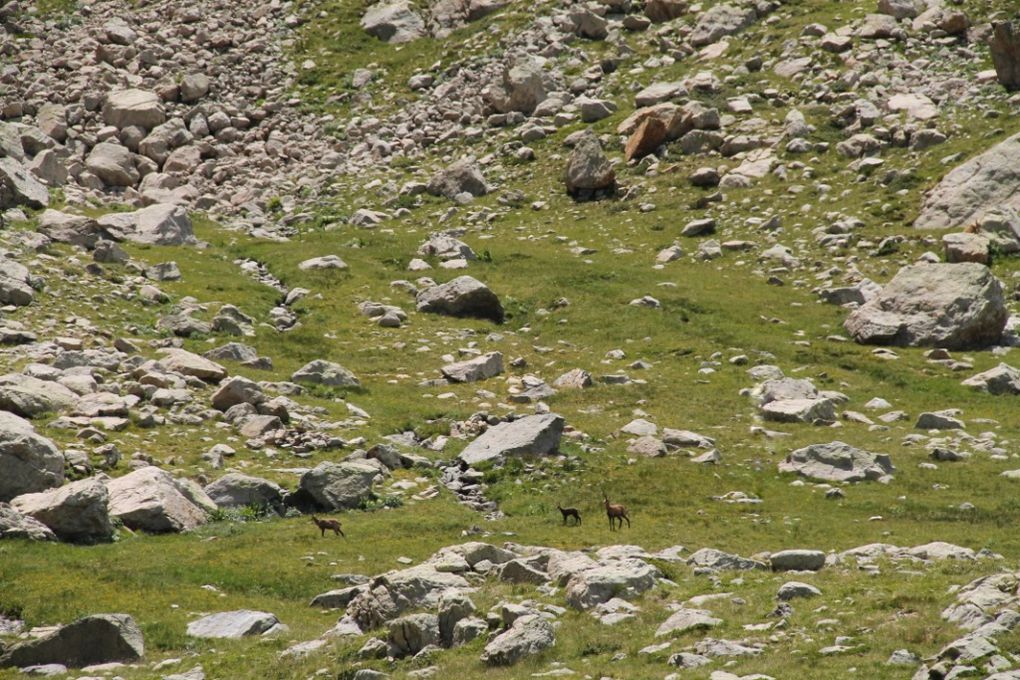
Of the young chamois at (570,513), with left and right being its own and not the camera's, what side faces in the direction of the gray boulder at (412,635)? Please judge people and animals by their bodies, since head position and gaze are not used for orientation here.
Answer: left

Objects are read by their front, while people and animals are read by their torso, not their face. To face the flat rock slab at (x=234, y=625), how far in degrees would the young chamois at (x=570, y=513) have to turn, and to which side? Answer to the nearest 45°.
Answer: approximately 45° to its left

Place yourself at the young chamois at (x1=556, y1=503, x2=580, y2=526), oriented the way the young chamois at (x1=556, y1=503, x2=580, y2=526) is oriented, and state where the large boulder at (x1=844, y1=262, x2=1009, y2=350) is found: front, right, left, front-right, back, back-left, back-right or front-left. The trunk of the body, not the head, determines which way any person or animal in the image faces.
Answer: back-right

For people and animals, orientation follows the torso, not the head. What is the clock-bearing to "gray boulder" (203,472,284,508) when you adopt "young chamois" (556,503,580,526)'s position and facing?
The gray boulder is roughly at 12 o'clock from the young chamois.

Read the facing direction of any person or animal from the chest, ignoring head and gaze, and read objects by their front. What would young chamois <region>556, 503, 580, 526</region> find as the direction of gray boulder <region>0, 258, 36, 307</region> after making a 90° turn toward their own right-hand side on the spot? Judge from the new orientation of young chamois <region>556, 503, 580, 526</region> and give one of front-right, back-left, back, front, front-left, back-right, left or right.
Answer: front-left

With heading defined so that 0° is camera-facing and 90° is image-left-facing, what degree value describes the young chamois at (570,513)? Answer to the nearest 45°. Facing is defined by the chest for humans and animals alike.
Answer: approximately 90°

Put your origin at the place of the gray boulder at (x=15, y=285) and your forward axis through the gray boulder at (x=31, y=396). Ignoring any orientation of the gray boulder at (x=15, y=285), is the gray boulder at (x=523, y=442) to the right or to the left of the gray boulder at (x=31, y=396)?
left

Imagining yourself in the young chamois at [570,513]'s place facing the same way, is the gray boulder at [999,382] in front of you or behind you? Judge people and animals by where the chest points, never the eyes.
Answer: behind

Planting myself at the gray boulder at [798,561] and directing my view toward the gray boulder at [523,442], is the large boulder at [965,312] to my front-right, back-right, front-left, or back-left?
front-right

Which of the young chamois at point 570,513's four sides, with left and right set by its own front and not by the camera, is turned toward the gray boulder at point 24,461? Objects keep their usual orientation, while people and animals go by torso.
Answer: front

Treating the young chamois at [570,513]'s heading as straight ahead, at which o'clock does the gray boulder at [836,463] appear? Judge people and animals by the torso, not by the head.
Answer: The gray boulder is roughly at 5 o'clock from the young chamois.

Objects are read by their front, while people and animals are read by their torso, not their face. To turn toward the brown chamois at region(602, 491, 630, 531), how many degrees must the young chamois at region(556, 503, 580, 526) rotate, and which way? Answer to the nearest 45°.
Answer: approximately 135° to its left

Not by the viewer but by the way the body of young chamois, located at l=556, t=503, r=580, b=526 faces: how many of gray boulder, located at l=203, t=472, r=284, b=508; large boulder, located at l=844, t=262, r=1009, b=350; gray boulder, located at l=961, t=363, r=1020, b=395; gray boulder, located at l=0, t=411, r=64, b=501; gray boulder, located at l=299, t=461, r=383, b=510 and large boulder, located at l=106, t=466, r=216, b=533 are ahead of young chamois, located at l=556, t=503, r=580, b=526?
4

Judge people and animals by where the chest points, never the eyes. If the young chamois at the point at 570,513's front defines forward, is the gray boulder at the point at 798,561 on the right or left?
on its left

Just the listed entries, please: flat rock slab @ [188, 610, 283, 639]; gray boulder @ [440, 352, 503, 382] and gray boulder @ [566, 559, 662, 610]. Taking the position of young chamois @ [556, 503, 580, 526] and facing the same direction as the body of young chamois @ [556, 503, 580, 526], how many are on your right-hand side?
1

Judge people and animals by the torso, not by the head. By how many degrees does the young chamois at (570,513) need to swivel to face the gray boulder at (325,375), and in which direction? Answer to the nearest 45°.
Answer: approximately 45° to its right
